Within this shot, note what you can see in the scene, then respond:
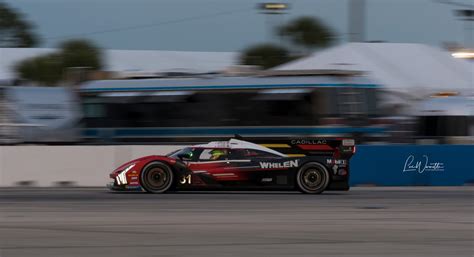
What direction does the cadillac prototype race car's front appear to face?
to the viewer's left

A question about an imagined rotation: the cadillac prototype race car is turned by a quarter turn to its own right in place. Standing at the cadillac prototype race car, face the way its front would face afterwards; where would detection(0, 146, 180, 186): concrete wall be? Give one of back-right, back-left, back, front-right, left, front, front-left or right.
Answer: front-left

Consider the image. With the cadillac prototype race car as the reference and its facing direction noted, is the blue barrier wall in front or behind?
behind
